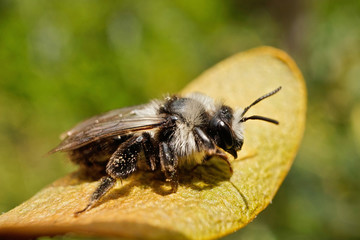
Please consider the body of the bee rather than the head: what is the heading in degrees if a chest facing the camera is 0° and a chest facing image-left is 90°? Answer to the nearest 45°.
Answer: approximately 270°
